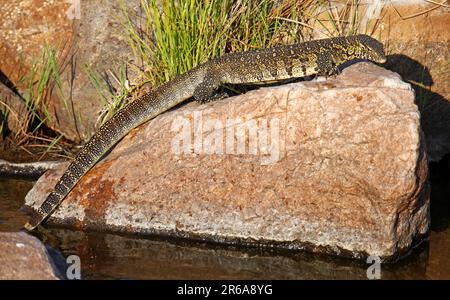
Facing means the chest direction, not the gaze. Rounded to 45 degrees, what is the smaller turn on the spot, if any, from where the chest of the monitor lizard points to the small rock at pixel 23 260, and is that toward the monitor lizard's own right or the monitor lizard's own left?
approximately 135° to the monitor lizard's own right

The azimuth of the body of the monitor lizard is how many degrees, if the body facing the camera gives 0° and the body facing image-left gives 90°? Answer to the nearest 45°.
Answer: approximately 270°
